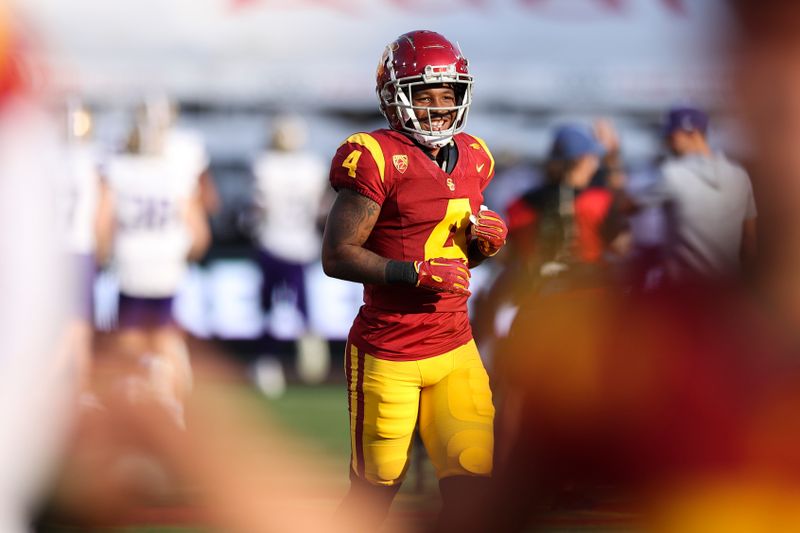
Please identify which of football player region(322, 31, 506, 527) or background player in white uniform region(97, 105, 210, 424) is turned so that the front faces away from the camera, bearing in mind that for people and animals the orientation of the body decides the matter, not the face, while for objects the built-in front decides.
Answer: the background player in white uniform

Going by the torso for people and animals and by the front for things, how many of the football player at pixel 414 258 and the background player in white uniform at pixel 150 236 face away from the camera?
1

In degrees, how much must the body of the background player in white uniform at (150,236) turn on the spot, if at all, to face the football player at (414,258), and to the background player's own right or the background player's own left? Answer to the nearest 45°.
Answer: approximately 180°

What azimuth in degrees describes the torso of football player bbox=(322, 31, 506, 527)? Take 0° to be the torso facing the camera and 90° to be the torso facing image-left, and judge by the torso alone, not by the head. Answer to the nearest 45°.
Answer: approximately 315°

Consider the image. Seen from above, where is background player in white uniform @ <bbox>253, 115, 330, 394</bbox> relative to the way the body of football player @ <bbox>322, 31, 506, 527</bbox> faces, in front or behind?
behind

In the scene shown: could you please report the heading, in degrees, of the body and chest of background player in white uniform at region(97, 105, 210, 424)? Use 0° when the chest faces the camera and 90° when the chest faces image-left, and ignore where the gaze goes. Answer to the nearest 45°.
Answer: approximately 180°

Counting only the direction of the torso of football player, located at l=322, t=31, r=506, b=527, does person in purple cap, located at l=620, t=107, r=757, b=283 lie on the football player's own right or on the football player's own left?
on the football player's own left

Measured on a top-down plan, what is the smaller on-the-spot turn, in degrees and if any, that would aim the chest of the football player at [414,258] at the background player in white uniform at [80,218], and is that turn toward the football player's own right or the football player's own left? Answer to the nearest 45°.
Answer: approximately 180°

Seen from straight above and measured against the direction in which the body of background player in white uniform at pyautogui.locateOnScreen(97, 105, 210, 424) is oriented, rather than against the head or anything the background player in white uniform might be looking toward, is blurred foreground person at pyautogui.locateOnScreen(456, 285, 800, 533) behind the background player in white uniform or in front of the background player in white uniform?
behind

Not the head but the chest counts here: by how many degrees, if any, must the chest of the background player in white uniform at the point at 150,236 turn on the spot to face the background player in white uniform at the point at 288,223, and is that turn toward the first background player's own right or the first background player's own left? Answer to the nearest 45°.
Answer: approximately 45° to the first background player's own right

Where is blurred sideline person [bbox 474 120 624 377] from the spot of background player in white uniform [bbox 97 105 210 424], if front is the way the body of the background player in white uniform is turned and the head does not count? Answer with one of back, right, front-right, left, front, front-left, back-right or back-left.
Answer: back-right
